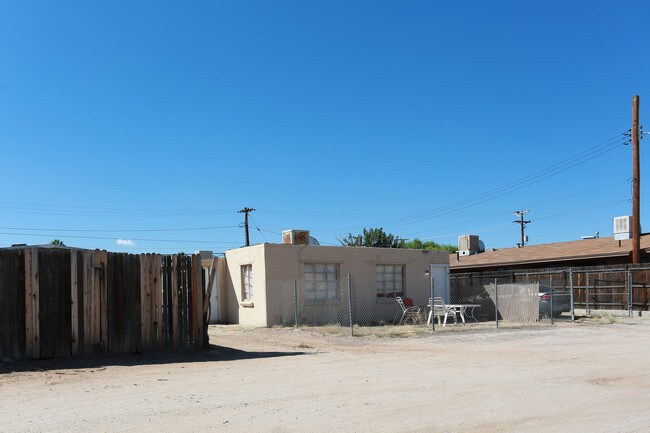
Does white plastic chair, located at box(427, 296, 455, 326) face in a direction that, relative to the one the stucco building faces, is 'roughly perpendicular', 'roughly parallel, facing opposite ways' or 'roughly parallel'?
roughly perpendicular

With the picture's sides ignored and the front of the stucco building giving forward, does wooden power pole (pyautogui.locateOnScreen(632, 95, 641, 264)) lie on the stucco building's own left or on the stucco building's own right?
on the stucco building's own left

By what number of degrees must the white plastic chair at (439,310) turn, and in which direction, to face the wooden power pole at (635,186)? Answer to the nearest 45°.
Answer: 0° — it already faces it

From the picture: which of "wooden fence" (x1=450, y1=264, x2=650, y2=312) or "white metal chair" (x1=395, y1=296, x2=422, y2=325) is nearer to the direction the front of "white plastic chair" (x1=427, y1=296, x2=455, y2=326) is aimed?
the wooden fence

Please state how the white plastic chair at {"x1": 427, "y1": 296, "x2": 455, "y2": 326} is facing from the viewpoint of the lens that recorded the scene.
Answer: facing away from the viewer and to the right of the viewer

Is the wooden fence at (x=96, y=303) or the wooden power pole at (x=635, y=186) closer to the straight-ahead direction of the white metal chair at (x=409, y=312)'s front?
the wooden power pole

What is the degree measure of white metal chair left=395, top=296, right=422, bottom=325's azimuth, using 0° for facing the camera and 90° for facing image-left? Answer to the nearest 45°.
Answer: approximately 270°
